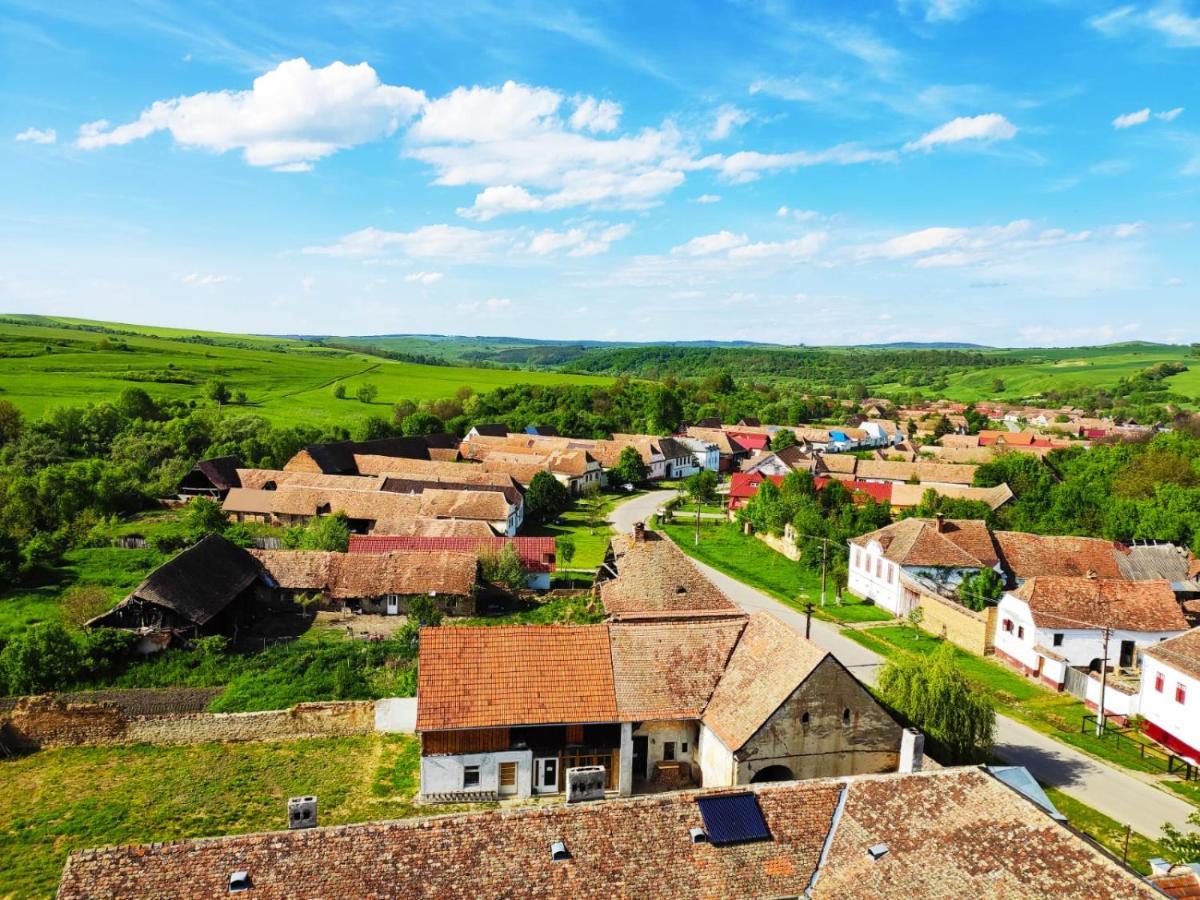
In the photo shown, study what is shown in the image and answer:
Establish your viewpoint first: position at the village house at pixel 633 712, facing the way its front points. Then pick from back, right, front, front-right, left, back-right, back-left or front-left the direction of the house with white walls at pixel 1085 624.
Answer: back-left

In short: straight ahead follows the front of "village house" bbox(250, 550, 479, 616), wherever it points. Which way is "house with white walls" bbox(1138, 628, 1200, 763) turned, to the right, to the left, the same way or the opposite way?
to the right

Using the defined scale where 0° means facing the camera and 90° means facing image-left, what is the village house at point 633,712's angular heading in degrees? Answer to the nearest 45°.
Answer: approximately 0°

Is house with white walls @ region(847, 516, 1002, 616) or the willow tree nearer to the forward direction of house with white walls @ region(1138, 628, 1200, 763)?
the willow tree

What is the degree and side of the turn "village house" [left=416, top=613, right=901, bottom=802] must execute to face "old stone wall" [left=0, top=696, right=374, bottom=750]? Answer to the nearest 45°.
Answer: approximately 90° to its right

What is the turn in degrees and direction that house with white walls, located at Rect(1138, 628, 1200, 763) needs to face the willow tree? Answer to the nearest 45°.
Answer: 0° — it already faces it

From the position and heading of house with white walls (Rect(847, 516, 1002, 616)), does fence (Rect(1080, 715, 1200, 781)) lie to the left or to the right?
on its left

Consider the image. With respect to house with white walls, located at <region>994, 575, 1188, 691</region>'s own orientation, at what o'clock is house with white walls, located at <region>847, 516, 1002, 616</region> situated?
house with white walls, located at <region>847, 516, 1002, 616</region> is roughly at 3 o'clock from house with white walls, located at <region>994, 575, 1188, 691</region>.

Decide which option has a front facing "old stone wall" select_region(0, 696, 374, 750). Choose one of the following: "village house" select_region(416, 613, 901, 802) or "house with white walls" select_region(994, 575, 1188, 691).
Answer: the house with white walls

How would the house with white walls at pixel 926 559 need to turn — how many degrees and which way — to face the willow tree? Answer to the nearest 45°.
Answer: approximately 45° to its left

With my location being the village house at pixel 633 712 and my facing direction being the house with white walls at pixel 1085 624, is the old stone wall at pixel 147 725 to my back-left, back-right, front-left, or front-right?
back-left

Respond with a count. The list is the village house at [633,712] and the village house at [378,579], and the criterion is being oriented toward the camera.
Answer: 2
